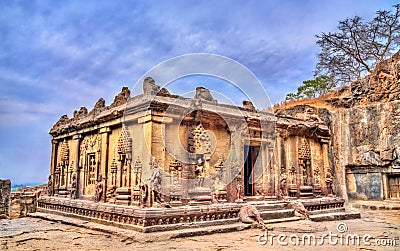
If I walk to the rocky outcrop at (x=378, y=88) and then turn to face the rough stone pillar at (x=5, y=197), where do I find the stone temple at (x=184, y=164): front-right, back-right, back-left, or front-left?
front-left

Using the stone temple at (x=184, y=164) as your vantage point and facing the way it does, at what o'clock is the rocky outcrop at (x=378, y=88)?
The rocky outcrop is roughly at 9 o'clock from the stone temple.

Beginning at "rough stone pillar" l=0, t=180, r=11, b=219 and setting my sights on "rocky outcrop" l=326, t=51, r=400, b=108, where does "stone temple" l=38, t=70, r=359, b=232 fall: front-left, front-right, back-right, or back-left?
front-right

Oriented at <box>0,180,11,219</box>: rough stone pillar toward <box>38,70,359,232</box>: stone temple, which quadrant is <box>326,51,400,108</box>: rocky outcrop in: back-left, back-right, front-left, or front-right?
front-left

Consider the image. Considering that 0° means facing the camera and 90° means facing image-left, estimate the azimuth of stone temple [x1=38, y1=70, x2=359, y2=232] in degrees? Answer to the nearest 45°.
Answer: approximately 315°

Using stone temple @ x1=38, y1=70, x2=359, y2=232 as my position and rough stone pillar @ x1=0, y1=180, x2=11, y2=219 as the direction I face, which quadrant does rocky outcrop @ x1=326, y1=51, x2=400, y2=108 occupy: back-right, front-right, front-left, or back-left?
back-right

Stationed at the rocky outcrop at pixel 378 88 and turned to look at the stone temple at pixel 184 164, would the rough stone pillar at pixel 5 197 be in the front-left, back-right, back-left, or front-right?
front-right
